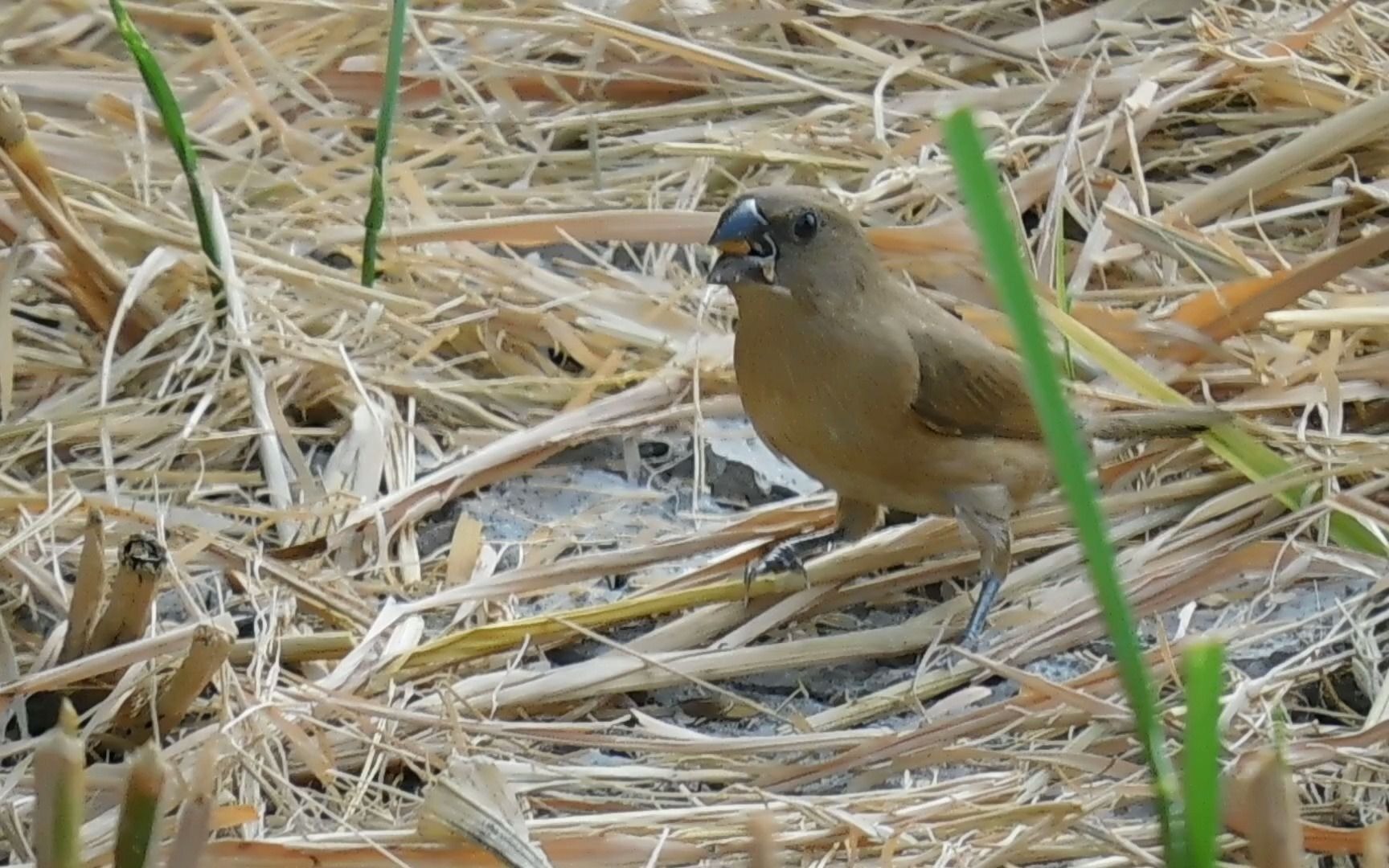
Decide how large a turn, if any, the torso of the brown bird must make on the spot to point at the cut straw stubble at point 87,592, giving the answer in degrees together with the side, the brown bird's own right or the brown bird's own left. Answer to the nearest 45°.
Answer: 0° — it already faces it

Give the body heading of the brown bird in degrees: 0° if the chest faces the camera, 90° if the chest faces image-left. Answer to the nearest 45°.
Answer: approximately 45°

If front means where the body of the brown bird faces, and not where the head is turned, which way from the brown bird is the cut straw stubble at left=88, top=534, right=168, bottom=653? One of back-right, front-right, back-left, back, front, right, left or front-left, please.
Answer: front

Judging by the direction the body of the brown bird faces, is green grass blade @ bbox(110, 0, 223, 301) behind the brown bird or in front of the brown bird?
in front

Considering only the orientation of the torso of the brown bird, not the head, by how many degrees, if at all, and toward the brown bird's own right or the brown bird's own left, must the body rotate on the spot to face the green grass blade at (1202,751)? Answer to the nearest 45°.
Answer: approximately 45° to the brown bird's own left

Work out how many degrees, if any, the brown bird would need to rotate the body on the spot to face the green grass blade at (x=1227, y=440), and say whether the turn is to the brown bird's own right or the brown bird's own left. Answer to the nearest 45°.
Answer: approximately 180°

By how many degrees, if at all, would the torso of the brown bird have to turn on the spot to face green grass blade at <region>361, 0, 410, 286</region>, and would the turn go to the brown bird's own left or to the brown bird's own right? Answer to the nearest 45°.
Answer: approximately 45° to the brown bird's own right

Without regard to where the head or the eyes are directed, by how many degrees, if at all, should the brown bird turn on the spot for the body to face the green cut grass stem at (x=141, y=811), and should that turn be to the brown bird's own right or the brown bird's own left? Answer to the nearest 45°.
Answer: approximately 45° to the brown bird's own left
